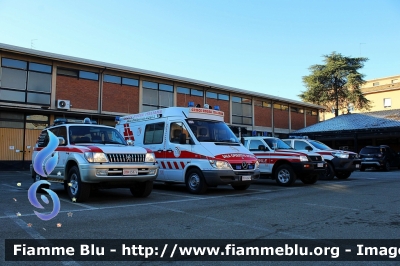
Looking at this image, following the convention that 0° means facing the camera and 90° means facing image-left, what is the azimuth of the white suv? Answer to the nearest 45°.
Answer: approximately 315°

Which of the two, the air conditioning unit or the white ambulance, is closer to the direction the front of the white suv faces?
the white ambulance

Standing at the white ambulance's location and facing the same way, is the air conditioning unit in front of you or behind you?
behind

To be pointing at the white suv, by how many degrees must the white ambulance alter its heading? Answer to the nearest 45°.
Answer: approximately 90° to its right

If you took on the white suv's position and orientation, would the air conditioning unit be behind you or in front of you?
behind

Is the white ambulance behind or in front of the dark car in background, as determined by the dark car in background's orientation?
behind

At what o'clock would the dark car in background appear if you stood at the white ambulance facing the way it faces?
The dark car in background is roughly at 9 o'clock from the white ambulance.

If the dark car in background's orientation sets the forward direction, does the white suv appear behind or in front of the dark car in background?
behind

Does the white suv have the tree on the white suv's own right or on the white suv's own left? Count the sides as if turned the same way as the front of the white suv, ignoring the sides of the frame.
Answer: on the white suv's own left

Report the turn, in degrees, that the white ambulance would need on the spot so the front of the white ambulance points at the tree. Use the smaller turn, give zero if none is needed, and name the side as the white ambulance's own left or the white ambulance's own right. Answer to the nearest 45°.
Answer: approximately 90° to the white ambulance's own left

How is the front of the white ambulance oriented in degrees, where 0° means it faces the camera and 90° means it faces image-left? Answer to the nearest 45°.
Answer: approximately 315°
